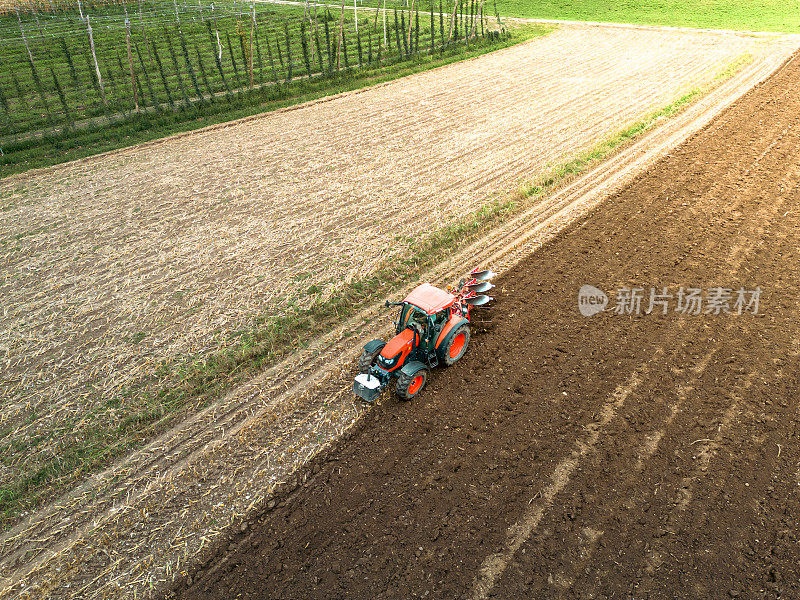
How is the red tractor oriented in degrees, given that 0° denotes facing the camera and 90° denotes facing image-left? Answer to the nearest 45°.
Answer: approximately 45°
